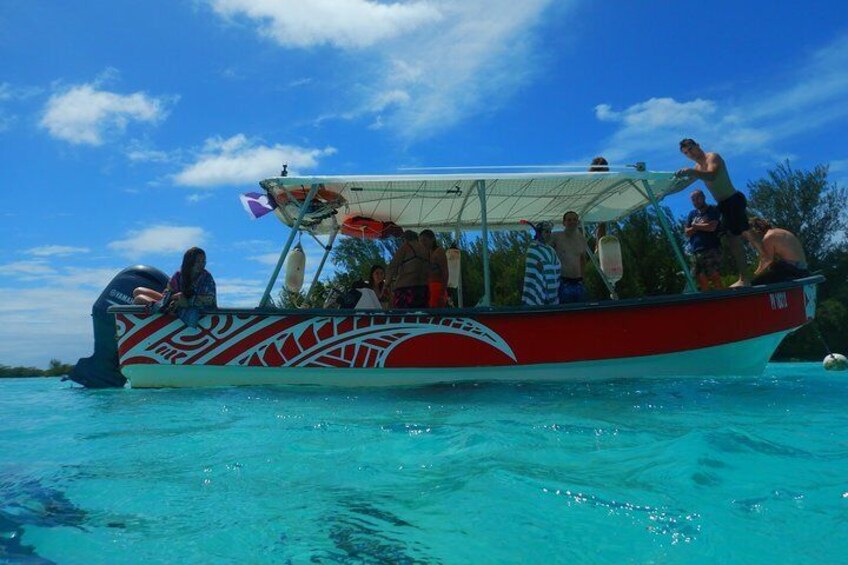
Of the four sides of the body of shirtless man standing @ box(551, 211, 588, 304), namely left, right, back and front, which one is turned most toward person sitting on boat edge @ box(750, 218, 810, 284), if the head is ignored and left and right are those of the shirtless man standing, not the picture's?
left

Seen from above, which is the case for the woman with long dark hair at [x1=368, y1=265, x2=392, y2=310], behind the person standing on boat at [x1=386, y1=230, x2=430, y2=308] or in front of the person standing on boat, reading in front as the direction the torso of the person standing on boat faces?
in front

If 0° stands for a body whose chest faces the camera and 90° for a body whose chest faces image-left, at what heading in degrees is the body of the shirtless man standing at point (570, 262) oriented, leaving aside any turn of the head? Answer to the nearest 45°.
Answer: approximately 0°

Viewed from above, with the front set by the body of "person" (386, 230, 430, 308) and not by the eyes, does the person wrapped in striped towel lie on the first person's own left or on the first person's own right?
on the first person's own right

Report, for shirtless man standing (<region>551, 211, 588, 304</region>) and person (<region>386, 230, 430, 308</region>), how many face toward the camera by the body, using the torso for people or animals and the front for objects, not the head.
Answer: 1

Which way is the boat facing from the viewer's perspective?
to the viewer's right

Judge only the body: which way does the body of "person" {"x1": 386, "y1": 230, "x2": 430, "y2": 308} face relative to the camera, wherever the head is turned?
away from the camera

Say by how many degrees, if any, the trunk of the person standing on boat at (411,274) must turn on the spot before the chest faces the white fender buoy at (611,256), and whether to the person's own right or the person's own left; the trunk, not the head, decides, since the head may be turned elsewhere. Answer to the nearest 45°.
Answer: approximately 90° to the person's own right

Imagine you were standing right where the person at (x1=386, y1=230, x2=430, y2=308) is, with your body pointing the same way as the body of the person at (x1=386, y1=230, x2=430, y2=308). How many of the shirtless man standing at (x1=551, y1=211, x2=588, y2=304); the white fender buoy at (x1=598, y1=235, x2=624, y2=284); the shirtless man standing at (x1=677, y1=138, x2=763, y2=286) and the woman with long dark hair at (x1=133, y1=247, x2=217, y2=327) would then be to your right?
3

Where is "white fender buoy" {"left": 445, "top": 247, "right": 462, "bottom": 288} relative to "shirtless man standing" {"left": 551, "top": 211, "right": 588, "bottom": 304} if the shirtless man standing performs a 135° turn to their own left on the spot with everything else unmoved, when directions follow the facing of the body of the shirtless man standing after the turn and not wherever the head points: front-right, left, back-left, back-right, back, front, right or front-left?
left

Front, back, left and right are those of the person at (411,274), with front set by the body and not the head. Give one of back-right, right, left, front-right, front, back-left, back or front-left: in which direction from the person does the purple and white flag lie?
left
